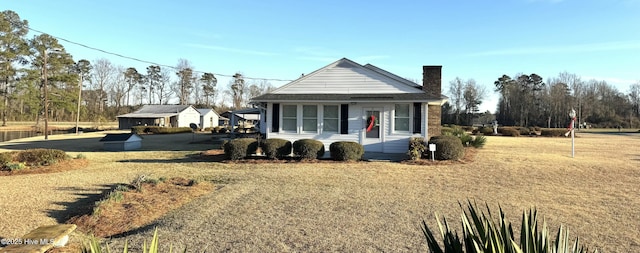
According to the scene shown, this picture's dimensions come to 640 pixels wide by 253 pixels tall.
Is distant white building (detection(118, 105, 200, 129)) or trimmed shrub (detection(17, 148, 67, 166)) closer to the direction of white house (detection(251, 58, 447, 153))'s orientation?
the trimmed shrub

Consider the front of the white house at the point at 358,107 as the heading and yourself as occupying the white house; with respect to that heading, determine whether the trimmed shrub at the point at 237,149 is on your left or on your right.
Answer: on your right

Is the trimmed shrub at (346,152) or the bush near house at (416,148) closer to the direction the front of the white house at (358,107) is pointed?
the trimmed shrub

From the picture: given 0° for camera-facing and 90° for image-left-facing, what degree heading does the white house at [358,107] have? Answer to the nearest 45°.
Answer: approximately 0°

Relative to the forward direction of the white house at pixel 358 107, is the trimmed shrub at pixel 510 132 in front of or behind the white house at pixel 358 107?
behind

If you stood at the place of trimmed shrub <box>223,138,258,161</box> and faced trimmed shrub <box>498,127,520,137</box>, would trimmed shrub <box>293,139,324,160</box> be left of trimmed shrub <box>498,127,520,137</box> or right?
right
